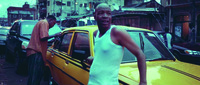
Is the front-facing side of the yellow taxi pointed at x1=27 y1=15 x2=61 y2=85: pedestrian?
no

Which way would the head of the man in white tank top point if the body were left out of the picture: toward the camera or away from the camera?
toward the camera

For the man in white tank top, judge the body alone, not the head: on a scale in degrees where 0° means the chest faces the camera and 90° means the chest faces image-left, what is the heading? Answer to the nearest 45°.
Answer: approximately 45°

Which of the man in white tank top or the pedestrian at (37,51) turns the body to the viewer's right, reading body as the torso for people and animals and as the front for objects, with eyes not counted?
the pedestrian

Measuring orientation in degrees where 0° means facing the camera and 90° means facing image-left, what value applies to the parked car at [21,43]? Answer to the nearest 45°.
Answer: approximately 315°

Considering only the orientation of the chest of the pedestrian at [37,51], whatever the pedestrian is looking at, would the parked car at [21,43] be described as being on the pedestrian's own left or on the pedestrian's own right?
on the pedestrian's own left

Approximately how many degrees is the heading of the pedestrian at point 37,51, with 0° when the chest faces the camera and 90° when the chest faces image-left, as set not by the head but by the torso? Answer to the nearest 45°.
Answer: approximately 270°

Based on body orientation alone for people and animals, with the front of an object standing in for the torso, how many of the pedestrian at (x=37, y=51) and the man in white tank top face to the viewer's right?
1

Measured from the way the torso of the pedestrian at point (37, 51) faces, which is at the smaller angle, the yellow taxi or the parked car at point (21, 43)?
the yellow taxi

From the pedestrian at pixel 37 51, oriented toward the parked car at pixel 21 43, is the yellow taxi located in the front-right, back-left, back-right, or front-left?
back-right

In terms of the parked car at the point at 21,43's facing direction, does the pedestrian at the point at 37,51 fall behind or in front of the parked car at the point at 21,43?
in front

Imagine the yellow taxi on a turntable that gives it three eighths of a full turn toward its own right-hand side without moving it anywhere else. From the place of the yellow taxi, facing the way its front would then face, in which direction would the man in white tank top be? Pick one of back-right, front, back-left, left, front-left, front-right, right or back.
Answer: left

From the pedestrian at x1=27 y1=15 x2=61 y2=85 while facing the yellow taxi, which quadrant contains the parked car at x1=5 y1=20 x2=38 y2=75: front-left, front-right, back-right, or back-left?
back-left
